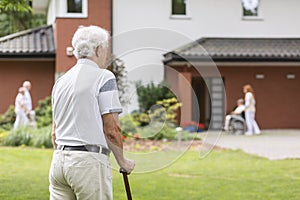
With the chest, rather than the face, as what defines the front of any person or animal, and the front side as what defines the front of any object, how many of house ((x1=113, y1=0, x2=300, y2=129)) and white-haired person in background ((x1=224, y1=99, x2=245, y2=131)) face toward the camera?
1

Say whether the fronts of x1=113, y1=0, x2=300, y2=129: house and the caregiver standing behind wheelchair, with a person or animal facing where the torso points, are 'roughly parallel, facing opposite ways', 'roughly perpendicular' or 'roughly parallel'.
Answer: roughly perpendicular

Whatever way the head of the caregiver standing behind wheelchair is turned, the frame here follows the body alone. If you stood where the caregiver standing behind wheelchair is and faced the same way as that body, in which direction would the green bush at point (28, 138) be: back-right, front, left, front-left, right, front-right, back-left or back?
front-left

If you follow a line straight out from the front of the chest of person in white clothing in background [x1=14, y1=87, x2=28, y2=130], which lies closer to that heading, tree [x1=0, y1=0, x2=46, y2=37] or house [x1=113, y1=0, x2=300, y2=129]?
the house

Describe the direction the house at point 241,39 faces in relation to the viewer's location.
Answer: facing the viewer

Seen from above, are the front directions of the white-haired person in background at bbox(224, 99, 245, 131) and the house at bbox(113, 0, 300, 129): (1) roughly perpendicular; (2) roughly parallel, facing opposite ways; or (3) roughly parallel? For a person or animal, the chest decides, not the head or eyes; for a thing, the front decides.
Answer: roughly perpendicular

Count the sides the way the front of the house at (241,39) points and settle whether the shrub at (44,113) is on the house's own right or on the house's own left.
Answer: on the house's own right

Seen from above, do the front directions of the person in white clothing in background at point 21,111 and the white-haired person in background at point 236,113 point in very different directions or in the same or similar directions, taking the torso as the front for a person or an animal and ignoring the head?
very different directions

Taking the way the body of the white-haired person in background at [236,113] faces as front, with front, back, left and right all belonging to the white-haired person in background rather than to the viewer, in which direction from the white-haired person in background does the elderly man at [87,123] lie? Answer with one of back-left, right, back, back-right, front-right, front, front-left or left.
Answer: left

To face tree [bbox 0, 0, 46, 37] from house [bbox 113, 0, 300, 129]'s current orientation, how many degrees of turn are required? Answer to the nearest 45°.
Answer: approximately 135° to its right

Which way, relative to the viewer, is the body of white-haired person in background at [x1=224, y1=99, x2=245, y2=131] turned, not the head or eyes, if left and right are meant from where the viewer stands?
facing to the left of the viewer

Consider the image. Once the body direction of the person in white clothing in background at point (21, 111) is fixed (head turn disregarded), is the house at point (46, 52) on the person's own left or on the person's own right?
on the person's own left

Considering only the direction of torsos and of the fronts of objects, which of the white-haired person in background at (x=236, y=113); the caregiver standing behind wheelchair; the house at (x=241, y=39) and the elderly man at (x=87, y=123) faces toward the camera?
the house

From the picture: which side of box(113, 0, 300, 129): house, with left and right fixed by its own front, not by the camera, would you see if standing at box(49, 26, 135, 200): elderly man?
front

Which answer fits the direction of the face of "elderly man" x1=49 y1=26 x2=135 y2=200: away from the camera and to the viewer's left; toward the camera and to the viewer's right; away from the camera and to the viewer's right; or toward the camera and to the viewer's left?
away from the camera and to the viewer's right
